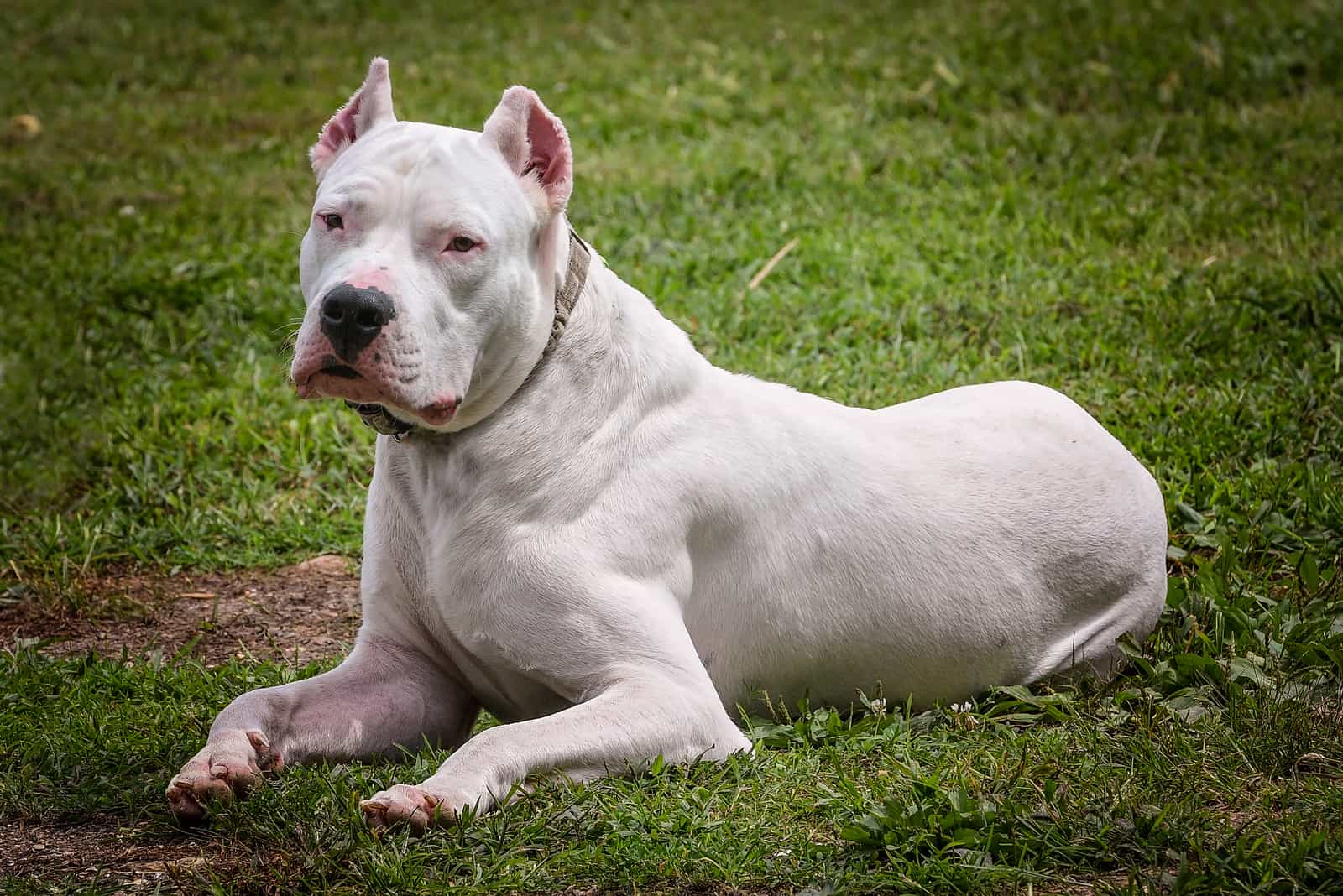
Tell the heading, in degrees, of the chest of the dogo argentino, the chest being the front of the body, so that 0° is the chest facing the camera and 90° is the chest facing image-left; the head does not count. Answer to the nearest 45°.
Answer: approximately 45°
